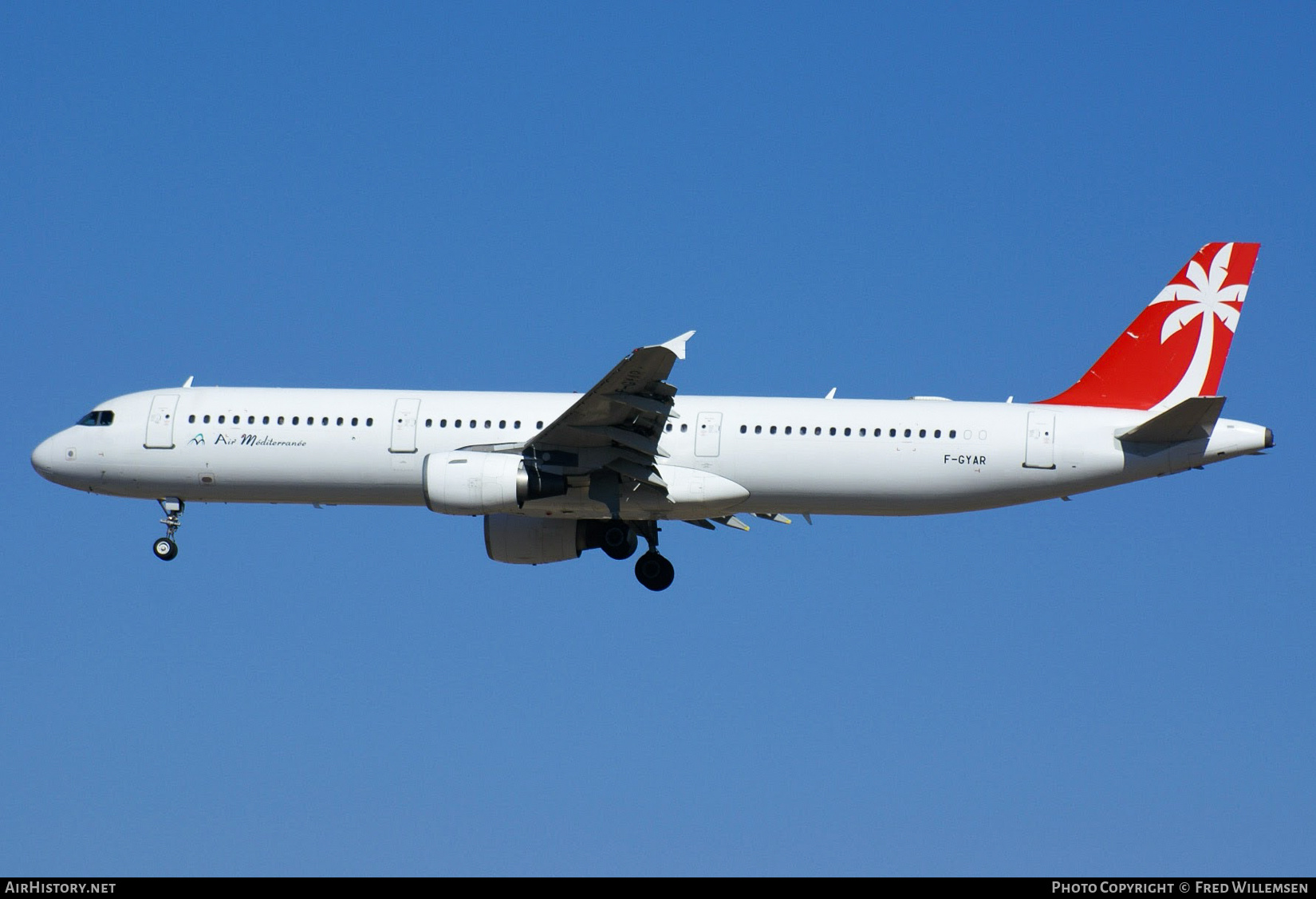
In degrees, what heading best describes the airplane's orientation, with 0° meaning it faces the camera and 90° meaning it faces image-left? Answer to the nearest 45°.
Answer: approximately 90°
